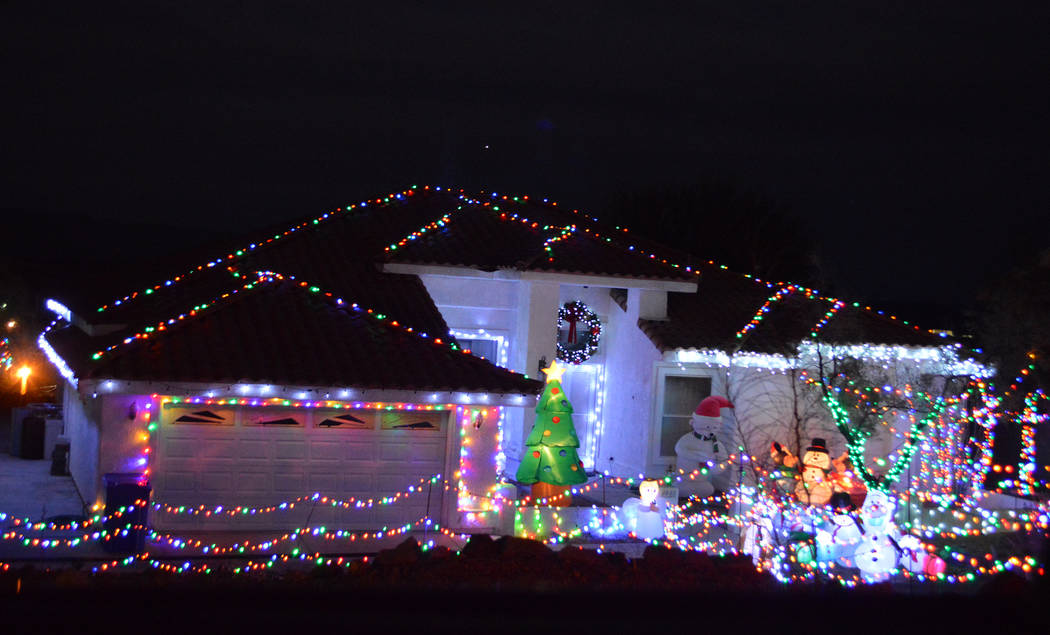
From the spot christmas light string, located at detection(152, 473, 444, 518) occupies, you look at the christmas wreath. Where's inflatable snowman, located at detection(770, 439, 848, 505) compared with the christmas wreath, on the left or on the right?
right

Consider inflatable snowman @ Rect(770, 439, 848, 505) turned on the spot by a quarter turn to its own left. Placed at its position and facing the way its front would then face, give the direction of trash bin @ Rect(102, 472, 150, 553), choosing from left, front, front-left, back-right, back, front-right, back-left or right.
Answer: back-right

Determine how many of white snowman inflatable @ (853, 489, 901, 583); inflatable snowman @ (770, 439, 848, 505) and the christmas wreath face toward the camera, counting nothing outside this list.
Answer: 3

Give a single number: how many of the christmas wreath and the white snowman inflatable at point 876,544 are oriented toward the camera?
2

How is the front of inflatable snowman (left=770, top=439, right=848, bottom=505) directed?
toward the camera

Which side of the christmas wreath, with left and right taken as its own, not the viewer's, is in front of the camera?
front

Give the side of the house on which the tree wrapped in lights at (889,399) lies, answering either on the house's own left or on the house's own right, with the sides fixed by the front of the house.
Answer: on the house's own left

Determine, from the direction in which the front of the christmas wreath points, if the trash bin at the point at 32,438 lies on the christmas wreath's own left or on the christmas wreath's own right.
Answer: on the christmas wreath's own right

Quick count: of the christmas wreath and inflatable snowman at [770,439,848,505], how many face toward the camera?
2

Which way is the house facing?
toward the camera

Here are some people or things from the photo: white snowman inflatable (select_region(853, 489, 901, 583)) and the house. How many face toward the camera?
2

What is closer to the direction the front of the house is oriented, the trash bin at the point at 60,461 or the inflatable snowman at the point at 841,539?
the inflatable snowman

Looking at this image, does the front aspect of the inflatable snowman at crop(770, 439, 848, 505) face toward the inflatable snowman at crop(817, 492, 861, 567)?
yes
